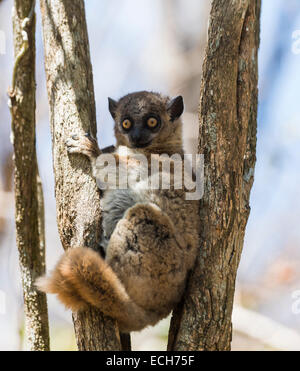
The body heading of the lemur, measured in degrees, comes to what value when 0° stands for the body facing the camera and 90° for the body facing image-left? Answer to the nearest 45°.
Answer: approximately 45°

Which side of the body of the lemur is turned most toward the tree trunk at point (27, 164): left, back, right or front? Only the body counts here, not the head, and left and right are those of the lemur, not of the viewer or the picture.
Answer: right
